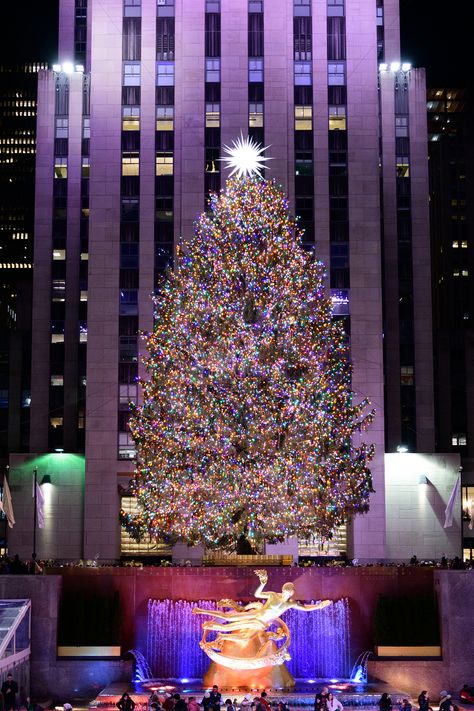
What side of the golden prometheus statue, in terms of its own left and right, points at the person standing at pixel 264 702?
front

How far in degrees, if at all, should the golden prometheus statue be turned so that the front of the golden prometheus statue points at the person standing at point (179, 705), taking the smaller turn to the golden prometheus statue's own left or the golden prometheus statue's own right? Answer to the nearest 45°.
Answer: approximately 45° to the golden prometheus statue's own right

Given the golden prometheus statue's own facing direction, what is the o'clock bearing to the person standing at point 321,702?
The person standing is roughly at 11 o'clock from the golden prometheus statue.

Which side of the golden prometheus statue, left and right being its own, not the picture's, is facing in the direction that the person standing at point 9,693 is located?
right

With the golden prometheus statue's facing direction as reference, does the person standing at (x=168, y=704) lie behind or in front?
in front

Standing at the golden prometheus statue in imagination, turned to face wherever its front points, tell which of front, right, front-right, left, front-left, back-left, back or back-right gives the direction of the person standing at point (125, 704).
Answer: front-right

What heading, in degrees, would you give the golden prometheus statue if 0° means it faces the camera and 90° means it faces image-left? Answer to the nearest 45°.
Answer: approximately 0°

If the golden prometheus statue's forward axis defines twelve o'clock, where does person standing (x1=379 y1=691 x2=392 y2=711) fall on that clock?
The person standing is roughly at 10 o'clock from the golden prometheus statue.
